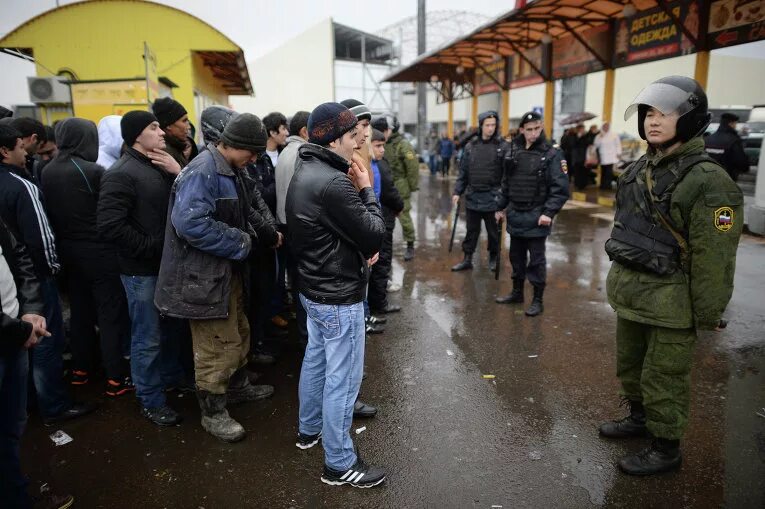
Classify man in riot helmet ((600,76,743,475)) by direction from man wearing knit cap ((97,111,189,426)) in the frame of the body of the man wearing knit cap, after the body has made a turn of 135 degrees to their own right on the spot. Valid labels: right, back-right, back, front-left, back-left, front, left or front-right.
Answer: left

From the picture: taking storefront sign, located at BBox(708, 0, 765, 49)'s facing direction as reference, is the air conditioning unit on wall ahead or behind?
ahead

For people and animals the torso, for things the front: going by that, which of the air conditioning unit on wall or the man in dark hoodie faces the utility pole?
the man in dark hoodie

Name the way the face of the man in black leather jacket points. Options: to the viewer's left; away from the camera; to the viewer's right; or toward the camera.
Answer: to the viewer's right

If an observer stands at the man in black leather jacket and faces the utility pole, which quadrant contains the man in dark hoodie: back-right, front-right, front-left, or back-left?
front-left

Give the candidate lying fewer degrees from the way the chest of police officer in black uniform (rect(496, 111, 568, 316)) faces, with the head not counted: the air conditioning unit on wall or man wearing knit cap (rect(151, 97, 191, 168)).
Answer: the man wearing knit cap

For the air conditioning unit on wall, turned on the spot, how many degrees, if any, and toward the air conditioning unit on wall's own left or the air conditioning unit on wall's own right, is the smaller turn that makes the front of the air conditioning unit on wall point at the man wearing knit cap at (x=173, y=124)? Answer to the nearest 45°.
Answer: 0° — it already faces them

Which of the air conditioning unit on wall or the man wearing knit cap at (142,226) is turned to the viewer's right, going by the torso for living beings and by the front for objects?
the man wearing knit cap

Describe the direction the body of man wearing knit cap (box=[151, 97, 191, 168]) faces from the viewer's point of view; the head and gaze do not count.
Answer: to the viewer's right

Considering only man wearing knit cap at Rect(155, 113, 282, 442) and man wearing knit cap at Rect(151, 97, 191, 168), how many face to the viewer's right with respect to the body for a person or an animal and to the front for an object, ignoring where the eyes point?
2

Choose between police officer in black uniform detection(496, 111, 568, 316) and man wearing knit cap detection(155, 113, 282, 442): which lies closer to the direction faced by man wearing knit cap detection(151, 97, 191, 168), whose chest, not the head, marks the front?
the police officer in black uniform

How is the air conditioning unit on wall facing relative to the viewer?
toward the camera

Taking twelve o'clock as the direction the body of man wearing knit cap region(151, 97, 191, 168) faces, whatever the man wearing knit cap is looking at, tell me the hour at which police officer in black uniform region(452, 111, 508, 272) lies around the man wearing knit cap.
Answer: The police officer in black uniform is roughly at 11 o'clock from the man wearing knit cap.

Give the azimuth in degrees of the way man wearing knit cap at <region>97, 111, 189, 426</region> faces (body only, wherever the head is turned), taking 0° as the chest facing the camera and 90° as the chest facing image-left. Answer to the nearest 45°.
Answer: approximately 270°

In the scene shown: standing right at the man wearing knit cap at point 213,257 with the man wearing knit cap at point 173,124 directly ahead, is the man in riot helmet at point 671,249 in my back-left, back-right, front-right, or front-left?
back-right

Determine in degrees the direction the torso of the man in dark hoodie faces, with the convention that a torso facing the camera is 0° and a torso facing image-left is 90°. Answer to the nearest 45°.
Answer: approximately 225°

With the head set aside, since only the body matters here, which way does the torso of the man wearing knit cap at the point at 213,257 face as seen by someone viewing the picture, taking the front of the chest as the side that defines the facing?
to the viewer's right

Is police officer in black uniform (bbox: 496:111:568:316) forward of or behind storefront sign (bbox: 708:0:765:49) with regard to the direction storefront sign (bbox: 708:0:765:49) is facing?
forward

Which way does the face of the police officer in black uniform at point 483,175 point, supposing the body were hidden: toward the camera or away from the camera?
toward the camera

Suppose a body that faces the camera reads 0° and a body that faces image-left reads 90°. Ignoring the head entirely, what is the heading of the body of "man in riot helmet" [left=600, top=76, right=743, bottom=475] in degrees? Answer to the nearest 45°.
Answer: approximately 45°
